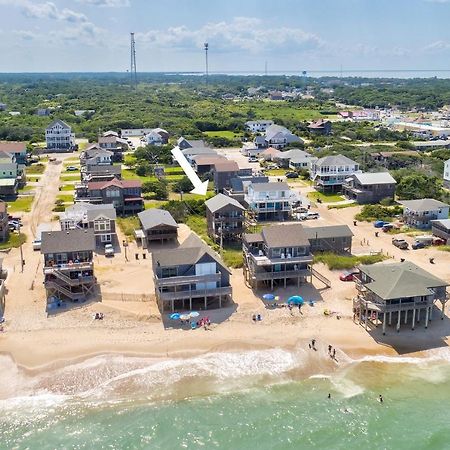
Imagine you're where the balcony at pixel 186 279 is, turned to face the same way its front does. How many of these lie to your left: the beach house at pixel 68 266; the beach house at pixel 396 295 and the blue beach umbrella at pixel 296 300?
2

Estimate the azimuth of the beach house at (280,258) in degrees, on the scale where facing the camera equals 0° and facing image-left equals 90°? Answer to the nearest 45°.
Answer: approximately 0°

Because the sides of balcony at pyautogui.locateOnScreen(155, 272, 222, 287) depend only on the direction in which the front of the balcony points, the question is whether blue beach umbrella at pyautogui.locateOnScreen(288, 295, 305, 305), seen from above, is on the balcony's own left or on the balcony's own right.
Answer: on the balcony's own left

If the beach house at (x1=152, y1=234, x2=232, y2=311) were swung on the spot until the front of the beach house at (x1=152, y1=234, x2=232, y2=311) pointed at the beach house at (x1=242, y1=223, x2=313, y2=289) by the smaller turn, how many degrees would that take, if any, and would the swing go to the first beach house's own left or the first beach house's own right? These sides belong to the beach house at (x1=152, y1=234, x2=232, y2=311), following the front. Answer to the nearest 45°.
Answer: approximately 135° to the first beach house's own left

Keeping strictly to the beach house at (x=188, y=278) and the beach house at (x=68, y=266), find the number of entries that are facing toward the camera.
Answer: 2

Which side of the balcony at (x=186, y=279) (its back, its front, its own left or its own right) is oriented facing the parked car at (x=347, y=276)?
left

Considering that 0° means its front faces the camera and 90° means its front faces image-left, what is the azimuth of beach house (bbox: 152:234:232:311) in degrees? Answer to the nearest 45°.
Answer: approximately 0°

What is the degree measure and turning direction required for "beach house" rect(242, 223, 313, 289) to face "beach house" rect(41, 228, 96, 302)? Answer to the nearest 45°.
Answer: approximately 90° to its right

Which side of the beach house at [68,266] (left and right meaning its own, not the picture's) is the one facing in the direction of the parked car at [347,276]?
left

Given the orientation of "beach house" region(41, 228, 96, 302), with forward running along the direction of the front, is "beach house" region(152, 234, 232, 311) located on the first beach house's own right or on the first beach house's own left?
on the first beach house's own left

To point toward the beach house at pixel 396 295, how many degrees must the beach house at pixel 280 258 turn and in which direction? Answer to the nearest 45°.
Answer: approximately 45° to its left
